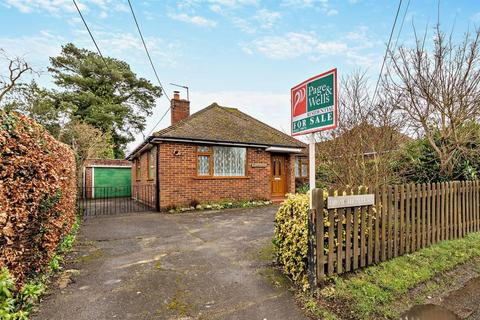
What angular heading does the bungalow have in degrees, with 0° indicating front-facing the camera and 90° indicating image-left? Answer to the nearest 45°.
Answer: approximately 315°
